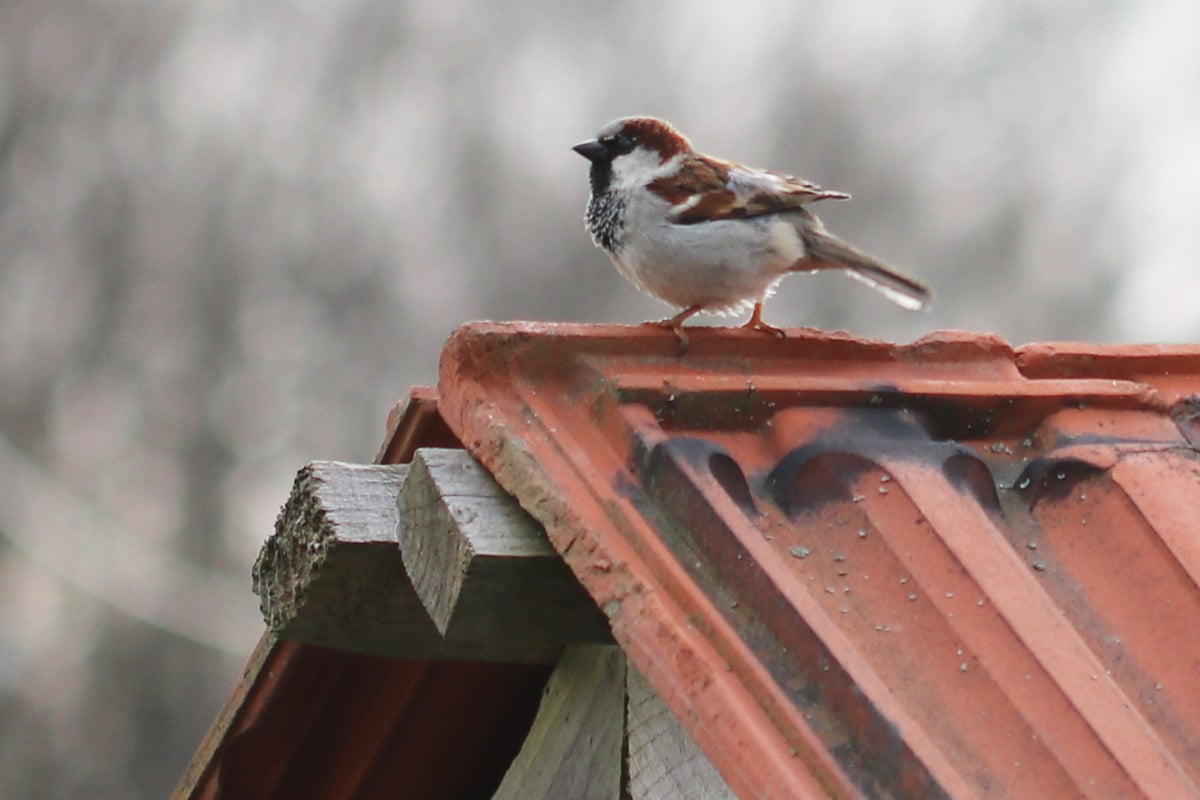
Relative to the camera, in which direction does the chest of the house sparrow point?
to the viewer's left

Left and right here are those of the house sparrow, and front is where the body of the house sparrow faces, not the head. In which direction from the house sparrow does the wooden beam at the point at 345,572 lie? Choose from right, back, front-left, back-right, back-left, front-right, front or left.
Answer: front-left
